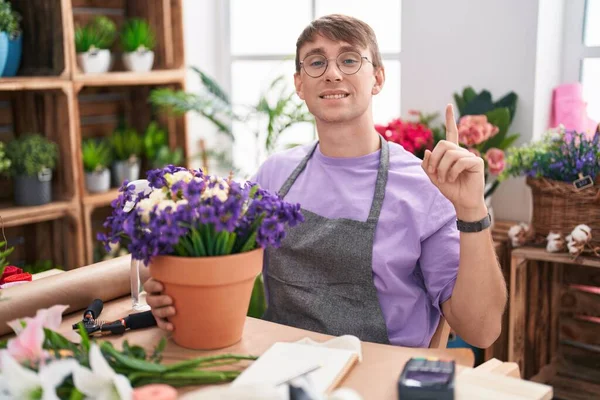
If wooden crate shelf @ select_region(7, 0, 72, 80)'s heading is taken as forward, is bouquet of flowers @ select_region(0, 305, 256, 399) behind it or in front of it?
in front

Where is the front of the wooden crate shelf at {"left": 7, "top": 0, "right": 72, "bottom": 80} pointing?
toward the camera

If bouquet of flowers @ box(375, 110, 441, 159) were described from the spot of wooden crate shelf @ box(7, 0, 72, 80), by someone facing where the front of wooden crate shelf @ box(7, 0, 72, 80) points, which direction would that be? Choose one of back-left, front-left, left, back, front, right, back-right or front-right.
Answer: front-left

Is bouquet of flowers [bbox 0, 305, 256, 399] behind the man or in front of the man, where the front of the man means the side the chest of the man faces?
in front

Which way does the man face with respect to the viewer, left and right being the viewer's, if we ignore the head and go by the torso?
facing the viewer and to the left of the viewer

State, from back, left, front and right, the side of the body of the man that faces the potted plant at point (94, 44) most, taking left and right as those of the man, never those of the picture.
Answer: right

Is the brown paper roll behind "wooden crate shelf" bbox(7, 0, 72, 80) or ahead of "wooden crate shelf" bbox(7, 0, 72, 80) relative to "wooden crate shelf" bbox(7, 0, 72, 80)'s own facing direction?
ahead

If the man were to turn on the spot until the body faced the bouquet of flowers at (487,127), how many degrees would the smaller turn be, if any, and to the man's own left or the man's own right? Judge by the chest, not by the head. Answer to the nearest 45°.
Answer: approximately 180°

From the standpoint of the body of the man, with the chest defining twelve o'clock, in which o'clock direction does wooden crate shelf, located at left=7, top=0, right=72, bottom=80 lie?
The wooden crate shelf is roughly at 3 o'clock from the man.

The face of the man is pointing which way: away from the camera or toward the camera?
toward the camera

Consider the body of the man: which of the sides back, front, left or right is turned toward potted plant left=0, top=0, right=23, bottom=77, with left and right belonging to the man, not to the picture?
right

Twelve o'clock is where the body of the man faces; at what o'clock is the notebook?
The notebook is roughly at 11 o'clock from the man.

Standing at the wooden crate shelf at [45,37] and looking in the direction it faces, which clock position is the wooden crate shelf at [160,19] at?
the wooden crate shelf at [160,19] is roughly at 8 o'clock from the wooden crate shelf at [45,37].

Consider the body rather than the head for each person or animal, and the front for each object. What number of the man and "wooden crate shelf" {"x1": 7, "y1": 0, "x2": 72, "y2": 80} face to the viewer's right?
0

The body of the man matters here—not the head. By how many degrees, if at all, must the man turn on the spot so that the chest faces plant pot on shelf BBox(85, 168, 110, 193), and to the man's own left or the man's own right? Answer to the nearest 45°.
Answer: approximately 90° to the man's own right
